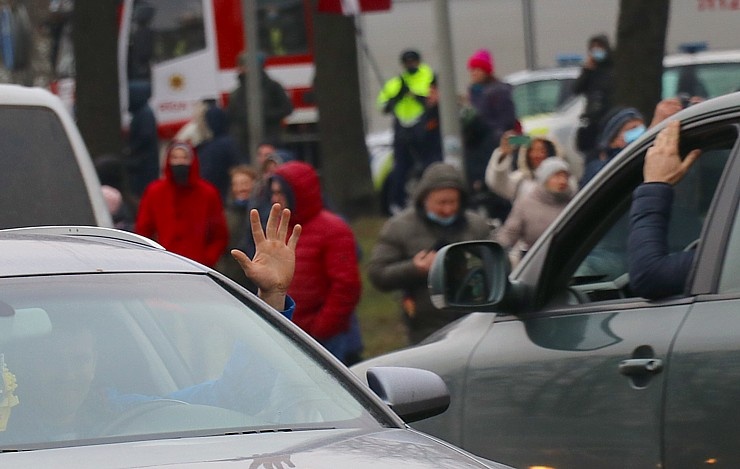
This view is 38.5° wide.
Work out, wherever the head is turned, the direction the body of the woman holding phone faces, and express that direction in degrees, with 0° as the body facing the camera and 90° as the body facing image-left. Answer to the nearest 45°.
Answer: approximately 45°

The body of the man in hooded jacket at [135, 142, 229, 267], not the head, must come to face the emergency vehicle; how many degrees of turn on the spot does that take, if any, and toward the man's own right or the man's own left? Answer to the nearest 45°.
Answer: approximately 180°

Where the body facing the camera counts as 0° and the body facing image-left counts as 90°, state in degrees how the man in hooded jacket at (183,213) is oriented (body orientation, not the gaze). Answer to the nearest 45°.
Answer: approximately 0°

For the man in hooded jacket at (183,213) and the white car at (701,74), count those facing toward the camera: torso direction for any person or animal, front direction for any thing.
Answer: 1

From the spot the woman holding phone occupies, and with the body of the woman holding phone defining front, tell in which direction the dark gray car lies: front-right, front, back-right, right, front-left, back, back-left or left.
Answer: front-left

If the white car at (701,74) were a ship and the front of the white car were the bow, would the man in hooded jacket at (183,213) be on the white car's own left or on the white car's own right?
on the white car's own left

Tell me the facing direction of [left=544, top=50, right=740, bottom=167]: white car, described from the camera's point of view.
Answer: facing to the left of the viewer

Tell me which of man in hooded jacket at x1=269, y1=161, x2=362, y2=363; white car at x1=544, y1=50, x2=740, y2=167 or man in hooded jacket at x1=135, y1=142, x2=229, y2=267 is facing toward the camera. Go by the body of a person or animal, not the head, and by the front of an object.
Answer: man in hooded jacket at x1=135, y1=142, x2=229, y2=267

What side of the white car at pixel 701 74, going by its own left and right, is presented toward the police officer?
front
